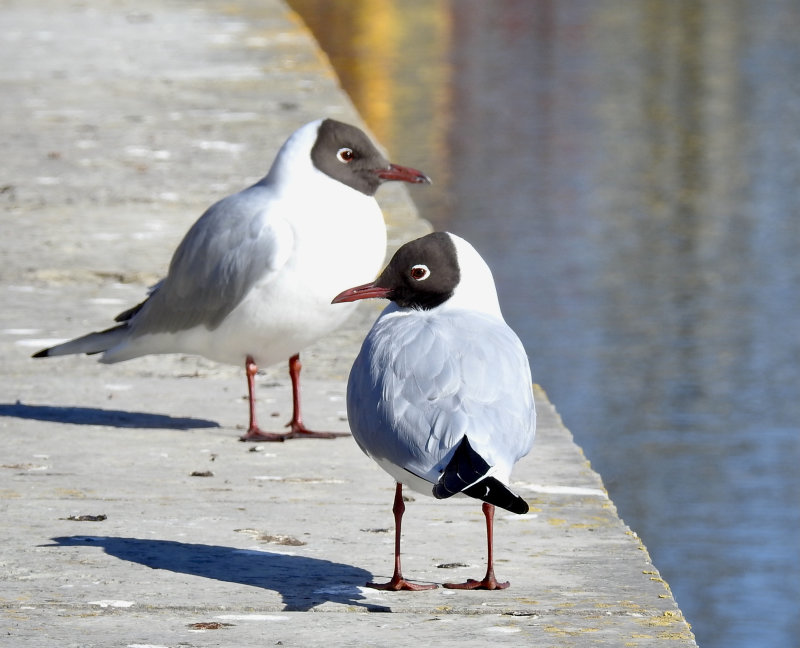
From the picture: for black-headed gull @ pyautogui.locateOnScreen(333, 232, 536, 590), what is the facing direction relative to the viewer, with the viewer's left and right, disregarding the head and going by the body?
facing away from the viewer and to the left of the viewer

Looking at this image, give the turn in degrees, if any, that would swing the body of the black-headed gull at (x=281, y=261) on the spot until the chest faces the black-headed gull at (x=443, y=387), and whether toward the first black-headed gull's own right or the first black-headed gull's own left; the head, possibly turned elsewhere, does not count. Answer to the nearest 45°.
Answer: approximately 90° to the first black-headed gull's own right

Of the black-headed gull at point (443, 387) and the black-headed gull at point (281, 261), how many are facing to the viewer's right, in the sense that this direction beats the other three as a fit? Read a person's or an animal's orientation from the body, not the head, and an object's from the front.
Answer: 1

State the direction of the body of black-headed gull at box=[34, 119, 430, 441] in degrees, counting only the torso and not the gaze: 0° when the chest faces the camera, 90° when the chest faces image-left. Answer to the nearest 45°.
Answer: approximately 270°
